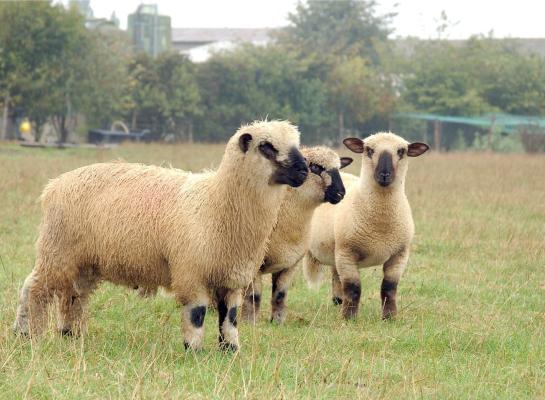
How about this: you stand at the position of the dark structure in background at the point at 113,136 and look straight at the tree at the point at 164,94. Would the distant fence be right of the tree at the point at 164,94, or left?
right

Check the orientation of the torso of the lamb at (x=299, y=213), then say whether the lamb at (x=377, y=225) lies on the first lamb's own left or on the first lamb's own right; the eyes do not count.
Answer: on the first lamb's own left
